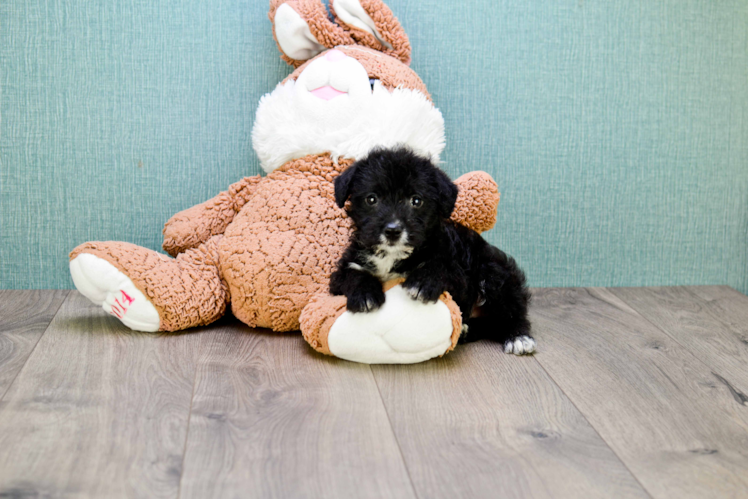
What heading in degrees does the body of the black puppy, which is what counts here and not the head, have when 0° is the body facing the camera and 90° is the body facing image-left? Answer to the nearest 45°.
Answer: approximately 45°
